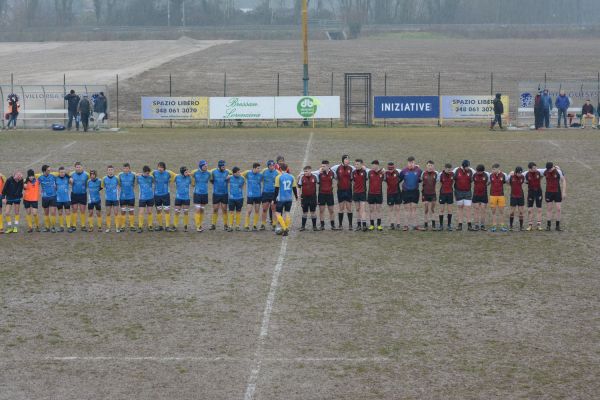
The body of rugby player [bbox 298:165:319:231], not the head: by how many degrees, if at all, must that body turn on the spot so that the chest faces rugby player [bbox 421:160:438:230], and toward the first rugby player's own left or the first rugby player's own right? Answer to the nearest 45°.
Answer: approximately 90° to the first rugby player's own left

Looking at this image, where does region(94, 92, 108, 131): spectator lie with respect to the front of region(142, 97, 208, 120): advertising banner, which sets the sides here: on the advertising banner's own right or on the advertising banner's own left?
on the advertising banner's own right

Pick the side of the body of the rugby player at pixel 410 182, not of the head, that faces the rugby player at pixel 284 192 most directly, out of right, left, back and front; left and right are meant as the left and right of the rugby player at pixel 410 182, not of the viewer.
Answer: right

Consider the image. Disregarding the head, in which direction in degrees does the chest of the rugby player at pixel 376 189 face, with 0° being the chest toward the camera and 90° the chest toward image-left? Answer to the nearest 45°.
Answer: approximately 0°

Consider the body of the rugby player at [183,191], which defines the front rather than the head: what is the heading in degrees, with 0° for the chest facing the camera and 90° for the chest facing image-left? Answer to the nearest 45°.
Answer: approximately 0°

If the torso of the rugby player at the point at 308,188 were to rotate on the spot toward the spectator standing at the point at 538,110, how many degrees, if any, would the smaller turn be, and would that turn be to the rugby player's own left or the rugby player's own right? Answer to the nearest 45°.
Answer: approximately 135° to the rugby player's own left

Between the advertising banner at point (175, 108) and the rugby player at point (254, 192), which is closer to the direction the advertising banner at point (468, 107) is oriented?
the rugby player
